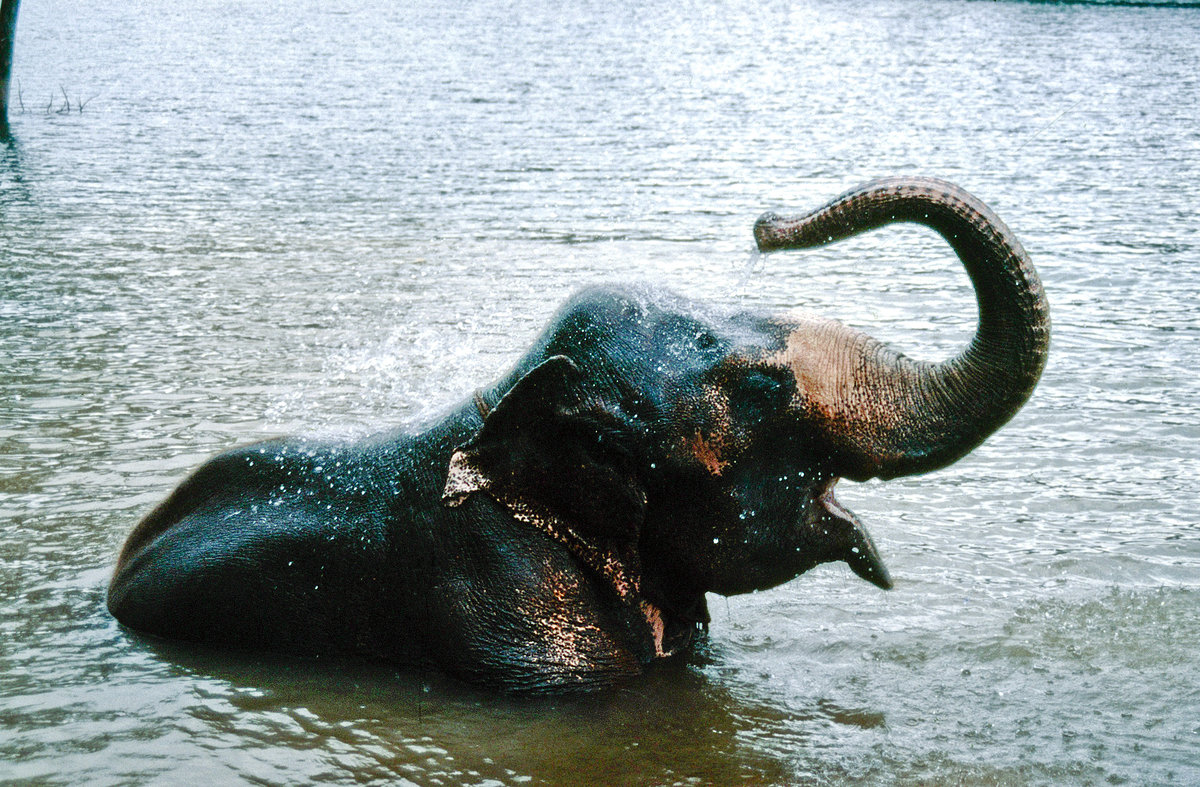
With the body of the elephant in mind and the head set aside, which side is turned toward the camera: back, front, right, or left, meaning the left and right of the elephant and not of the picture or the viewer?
right
